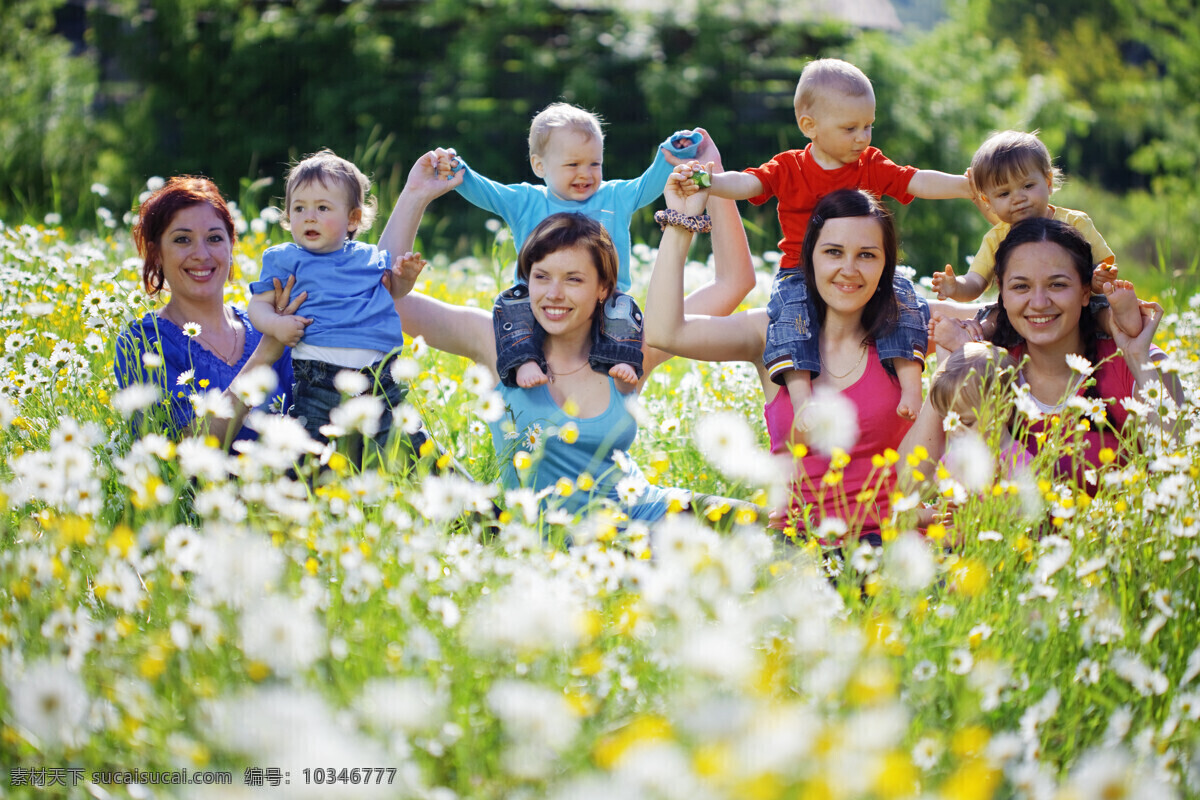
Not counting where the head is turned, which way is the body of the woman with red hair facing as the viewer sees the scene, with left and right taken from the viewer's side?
facing the viewer and to the right of the viewer

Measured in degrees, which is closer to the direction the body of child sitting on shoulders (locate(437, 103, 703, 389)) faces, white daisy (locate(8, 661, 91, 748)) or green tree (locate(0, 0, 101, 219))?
the white daisy

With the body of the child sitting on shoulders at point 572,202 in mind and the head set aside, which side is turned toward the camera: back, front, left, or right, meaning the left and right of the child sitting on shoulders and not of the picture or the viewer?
front

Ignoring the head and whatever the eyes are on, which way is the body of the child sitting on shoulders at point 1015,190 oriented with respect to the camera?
toward the camera

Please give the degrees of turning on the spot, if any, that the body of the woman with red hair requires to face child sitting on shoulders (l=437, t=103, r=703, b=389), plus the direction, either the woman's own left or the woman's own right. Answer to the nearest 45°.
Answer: approximately 45° to the woman's own left

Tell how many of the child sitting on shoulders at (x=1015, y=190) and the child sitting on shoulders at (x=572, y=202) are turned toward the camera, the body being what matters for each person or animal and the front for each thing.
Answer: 2

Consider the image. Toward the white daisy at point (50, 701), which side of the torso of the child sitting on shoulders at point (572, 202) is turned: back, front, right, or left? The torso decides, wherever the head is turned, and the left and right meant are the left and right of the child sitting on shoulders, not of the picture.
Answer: front

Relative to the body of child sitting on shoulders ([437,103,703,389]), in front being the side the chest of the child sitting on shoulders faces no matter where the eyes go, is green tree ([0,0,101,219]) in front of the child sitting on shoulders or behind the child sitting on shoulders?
behind
